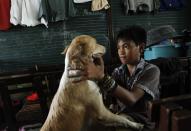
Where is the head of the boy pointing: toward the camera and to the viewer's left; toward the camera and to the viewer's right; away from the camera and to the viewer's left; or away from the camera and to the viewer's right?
toward the camera and to the viewer's left

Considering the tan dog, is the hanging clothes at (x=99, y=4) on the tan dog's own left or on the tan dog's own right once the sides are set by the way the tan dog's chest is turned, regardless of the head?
on the tan dog's own left

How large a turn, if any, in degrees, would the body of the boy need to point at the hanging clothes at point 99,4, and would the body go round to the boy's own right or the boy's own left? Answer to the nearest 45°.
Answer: approximately 135° to the boy's own right

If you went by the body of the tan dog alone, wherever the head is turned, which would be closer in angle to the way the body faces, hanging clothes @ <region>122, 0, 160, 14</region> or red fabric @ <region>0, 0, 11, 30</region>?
the hanging clothes

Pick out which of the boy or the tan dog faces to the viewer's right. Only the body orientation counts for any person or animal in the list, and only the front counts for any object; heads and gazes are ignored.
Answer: the tan dog

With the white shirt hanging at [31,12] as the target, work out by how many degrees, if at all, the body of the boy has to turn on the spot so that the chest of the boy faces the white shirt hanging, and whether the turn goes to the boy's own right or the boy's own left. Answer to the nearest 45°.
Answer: approximately 90° to the boy's own right

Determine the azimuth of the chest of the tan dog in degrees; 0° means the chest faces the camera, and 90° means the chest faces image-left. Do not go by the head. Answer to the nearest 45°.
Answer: approximately 270°

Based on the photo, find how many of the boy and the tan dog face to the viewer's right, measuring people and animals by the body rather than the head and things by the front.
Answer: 1

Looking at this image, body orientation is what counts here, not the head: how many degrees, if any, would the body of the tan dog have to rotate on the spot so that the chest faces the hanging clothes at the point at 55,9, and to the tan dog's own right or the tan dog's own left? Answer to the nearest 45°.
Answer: approximately 90° to the tan dog's own left

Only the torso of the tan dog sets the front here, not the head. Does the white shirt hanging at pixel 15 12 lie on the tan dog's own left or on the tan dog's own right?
on the tan dog's own left

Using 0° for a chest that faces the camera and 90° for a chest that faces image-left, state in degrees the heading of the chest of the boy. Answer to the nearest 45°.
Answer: approximately 45°

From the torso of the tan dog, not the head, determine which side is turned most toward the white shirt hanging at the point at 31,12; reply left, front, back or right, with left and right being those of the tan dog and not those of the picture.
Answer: left
